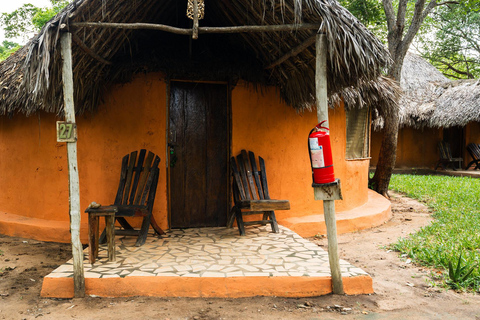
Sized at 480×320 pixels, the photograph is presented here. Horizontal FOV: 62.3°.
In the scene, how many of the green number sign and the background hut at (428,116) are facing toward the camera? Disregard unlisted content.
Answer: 2

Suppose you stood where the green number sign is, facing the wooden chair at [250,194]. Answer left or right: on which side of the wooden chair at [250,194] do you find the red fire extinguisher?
right

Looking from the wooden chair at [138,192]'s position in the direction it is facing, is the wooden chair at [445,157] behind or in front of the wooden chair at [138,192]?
behind

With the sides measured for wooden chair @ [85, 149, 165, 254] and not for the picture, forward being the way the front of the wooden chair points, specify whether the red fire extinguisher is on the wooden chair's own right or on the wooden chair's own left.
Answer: on the wooden chair's own left

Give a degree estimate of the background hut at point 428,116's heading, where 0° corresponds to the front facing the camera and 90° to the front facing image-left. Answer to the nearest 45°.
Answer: approximately 0°

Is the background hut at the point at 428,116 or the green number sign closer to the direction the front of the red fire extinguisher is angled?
the green number sign

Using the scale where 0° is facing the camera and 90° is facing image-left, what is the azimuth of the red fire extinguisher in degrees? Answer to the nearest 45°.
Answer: approximately 45°

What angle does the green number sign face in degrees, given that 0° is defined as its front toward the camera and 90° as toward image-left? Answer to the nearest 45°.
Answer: approximately 0°

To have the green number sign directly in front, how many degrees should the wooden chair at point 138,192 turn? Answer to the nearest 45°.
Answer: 0° — it already faces it

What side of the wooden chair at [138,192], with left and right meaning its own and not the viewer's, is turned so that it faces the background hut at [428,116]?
back

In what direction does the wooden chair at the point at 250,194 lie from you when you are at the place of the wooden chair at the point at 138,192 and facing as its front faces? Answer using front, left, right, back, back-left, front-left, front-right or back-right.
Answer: back-left
